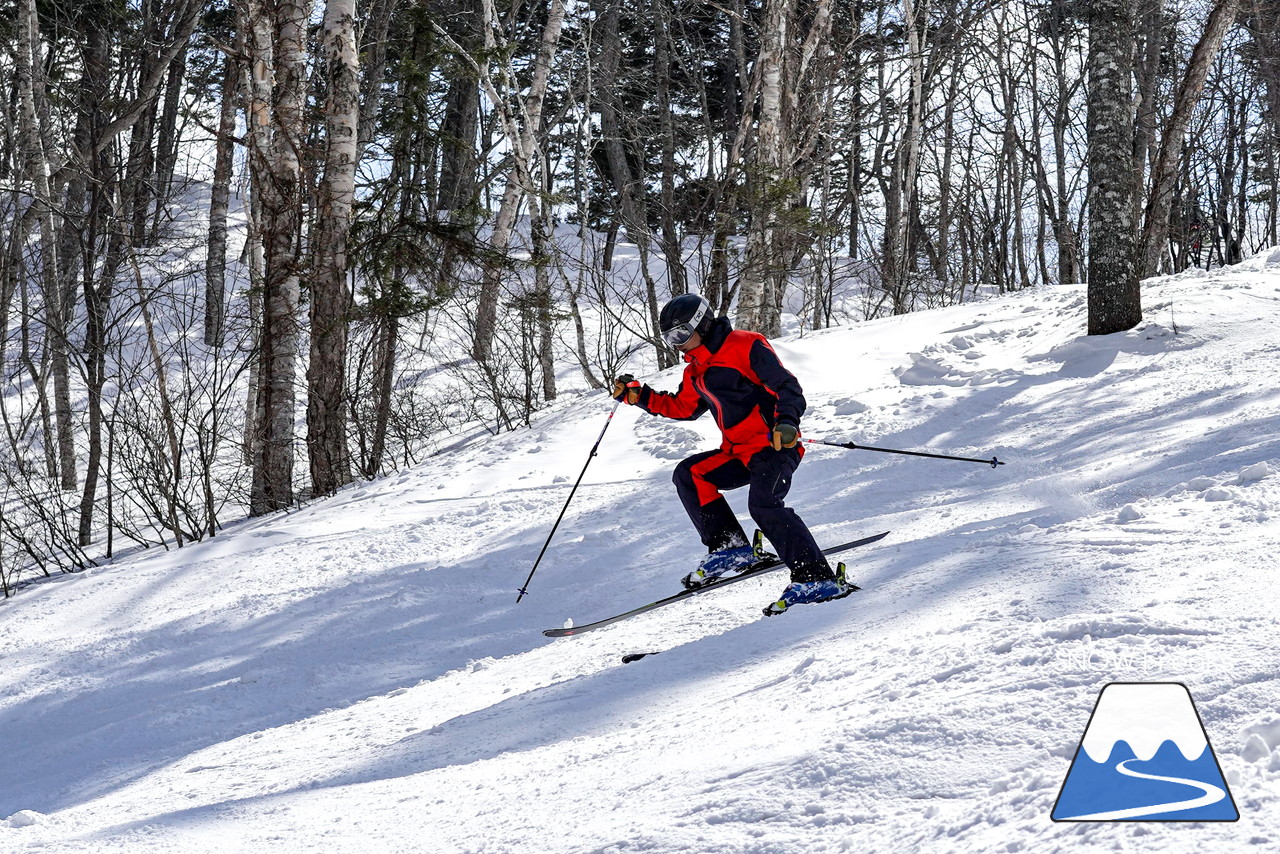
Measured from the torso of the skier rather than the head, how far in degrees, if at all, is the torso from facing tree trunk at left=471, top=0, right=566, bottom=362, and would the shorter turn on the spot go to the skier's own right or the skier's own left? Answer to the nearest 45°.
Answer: approximately 135° to the skier's own right

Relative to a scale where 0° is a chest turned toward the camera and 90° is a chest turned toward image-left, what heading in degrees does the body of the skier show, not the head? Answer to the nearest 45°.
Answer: approximately 45°

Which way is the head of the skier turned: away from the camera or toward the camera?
toward the camera

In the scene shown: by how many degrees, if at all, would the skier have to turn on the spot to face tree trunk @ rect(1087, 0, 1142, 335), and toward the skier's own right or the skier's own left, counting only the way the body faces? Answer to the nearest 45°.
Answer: approximately 180°

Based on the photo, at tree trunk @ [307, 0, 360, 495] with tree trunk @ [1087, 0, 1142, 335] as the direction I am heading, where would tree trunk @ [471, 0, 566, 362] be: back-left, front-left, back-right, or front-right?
front-left

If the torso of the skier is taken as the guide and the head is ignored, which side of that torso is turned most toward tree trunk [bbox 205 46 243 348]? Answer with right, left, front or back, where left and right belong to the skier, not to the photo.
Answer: right

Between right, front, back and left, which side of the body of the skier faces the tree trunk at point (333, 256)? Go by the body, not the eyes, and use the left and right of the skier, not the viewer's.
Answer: right

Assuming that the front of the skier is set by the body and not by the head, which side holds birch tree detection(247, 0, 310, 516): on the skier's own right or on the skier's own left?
on the skier's own right

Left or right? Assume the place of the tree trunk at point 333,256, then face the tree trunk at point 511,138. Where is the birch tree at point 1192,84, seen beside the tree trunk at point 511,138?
right
